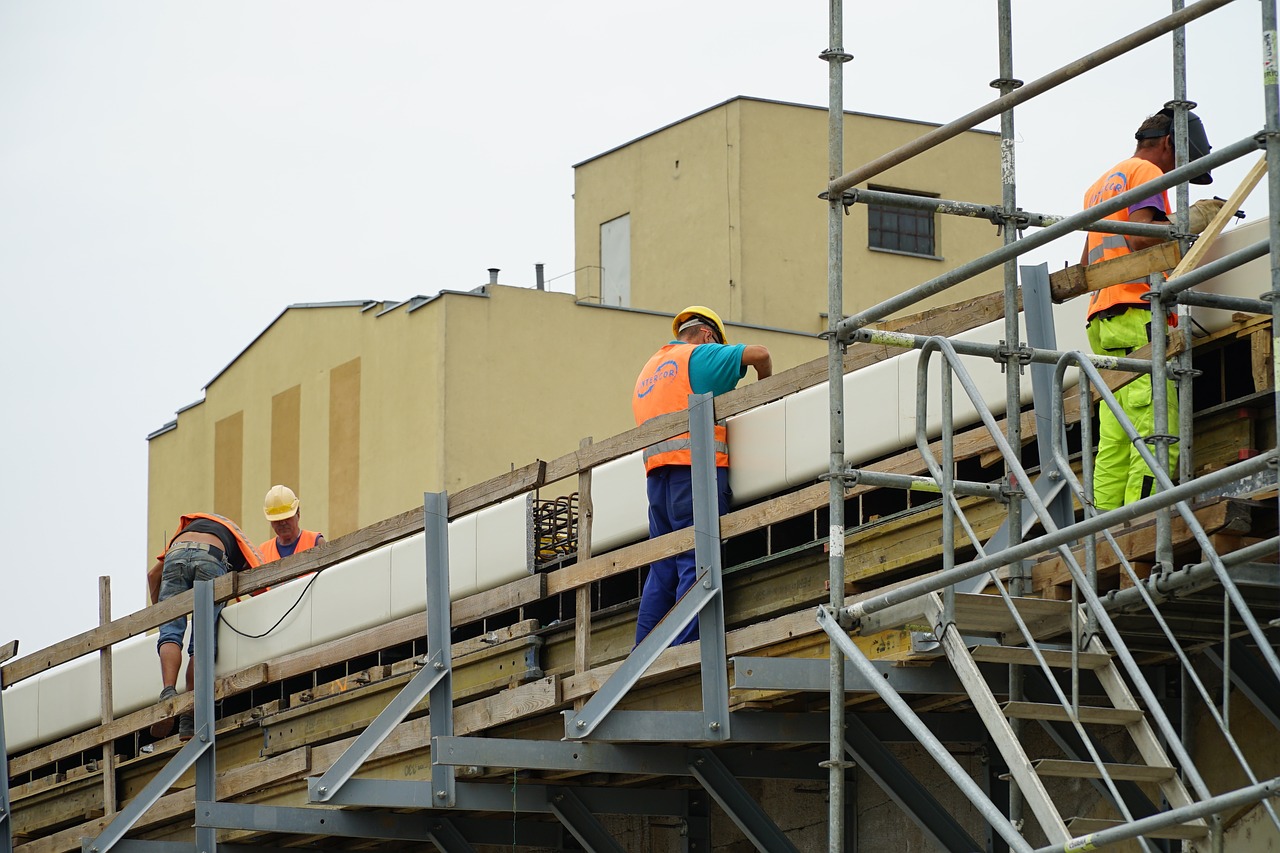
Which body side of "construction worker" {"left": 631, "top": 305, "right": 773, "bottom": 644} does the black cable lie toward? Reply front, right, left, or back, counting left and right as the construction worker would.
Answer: left

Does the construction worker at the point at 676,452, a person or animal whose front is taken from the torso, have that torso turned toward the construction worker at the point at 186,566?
no

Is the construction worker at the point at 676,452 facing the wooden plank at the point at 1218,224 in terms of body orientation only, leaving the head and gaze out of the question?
no

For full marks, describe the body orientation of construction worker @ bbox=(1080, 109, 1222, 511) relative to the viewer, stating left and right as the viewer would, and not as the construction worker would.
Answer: facing away from the viewer and to the right of the viewer

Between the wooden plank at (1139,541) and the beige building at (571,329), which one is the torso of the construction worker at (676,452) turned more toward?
the beige building

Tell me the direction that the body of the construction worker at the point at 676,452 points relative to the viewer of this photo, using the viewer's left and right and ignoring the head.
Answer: facing away from the viewer and to the right of the viewer

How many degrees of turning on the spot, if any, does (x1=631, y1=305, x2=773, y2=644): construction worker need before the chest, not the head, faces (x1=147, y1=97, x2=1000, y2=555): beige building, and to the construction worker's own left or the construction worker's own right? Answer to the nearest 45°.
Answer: approximately 45° to the construction worker's own left

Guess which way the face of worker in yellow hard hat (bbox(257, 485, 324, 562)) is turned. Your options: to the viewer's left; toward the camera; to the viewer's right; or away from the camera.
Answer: toward the camera

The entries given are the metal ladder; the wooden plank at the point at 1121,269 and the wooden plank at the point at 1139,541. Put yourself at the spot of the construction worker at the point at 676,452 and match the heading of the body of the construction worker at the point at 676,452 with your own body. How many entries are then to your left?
0

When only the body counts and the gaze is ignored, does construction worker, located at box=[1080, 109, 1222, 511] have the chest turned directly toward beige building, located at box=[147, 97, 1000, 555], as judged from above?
no

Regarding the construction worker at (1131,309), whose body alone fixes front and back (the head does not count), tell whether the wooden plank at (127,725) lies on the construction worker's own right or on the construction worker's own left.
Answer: on the construction worker's own left
